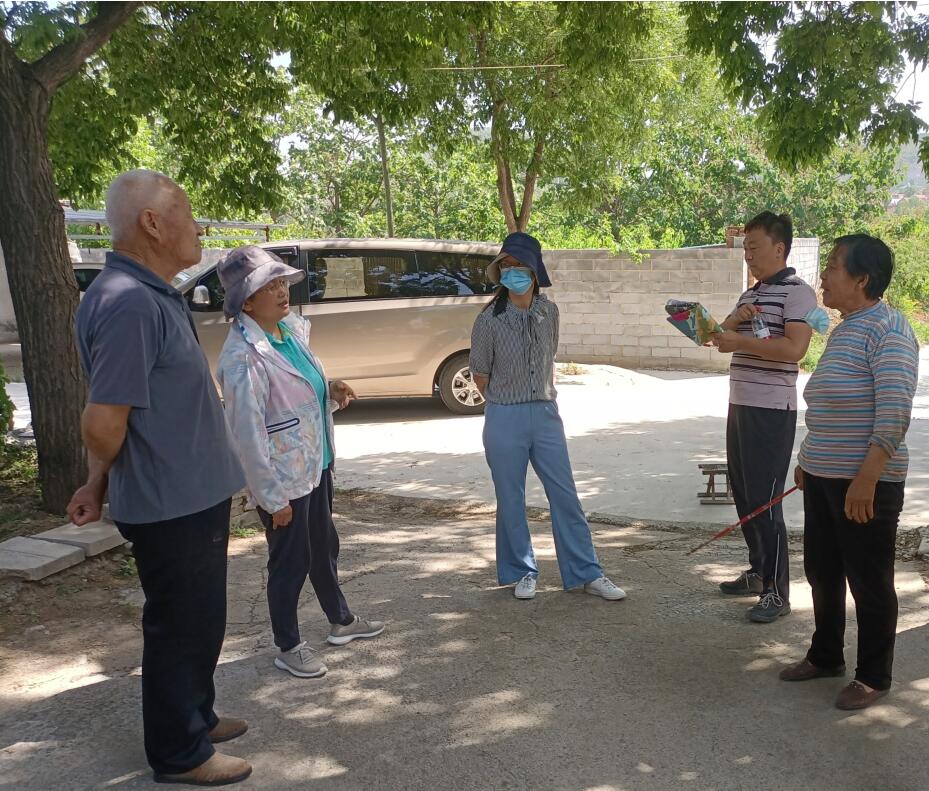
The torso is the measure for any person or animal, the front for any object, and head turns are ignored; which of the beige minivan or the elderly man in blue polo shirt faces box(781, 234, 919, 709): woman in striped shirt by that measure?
the elderly man in blue polo shirt

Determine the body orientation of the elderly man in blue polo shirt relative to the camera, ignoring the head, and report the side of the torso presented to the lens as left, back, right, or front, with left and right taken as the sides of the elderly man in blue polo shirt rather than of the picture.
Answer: right

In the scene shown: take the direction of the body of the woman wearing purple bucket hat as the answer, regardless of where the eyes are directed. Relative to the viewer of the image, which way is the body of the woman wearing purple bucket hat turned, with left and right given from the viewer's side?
facing the viewer and to the right of the viewer

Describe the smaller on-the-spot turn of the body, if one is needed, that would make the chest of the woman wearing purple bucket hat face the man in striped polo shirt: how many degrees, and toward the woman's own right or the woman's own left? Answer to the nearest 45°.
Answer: approximately 45° to the woman's own left

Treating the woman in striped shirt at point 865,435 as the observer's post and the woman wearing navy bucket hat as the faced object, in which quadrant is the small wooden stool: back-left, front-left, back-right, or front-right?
front-right

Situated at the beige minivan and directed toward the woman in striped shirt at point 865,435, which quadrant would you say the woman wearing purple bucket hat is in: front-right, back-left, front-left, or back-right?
front-right

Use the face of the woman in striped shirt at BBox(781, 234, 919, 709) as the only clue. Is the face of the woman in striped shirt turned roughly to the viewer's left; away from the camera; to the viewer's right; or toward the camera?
to the viewer's left

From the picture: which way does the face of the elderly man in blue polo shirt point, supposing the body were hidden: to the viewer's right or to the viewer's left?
to the viewer's right

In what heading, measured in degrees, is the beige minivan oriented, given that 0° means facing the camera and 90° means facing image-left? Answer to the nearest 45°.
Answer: approximately 90°

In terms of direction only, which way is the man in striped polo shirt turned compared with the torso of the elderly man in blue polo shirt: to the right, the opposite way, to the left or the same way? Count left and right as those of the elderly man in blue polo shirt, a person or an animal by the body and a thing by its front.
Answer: the opposite way

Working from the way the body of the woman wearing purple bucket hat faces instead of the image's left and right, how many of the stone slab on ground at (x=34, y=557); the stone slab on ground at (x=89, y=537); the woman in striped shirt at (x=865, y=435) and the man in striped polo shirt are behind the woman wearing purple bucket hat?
2

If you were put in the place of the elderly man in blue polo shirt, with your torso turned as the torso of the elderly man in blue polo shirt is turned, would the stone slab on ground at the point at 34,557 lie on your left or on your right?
on your left

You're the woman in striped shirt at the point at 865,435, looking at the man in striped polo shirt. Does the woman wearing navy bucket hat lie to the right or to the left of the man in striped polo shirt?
left
